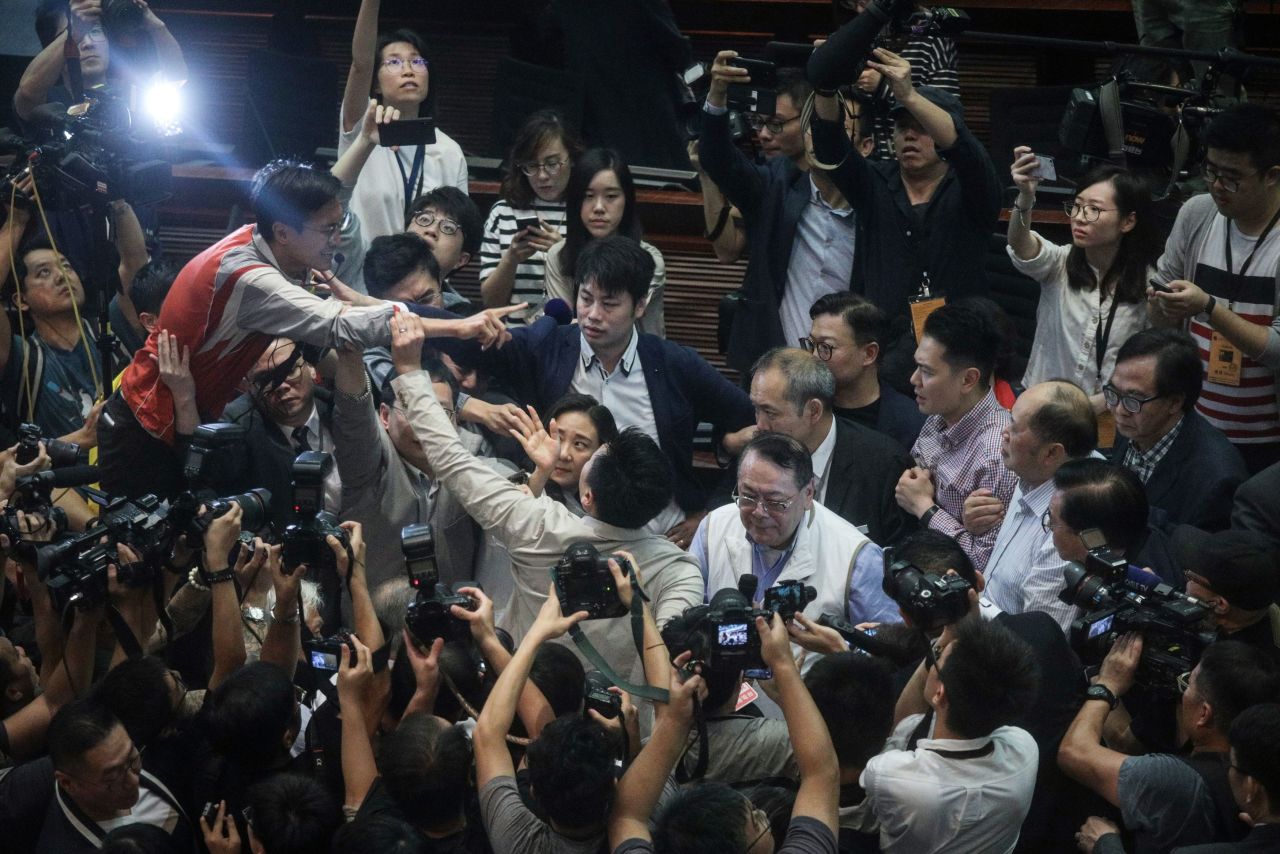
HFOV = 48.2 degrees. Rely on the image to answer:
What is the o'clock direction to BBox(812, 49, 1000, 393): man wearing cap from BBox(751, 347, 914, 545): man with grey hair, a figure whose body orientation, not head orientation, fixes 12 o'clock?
The man wearing cap is roughly at 5 o'clock from the man with grey hair.

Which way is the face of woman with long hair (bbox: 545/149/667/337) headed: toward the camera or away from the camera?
toward the camera

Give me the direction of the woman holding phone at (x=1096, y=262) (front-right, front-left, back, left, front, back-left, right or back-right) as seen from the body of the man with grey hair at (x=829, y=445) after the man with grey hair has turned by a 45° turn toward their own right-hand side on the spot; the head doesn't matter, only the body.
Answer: back-right

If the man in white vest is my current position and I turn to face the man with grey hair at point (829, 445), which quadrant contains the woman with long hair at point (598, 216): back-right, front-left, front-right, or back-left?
front-left

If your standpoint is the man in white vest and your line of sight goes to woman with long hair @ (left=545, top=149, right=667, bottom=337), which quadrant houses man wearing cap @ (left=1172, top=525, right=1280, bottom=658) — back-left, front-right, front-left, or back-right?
back-right

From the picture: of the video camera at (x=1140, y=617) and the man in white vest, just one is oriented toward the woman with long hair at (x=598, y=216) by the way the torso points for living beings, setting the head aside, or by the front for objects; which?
the video camera

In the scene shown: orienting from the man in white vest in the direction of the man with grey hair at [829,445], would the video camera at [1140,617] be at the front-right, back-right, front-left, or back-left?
back-right

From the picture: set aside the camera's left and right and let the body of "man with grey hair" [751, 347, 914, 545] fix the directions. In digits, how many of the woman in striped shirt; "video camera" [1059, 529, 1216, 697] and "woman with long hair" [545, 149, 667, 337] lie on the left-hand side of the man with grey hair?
1

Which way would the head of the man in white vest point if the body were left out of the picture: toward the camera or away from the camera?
toward the camera

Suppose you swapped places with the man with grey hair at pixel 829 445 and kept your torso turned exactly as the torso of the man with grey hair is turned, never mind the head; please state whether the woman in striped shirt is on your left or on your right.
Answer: on your right

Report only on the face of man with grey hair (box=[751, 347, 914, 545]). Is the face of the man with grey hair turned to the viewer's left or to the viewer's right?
to the viewer's left

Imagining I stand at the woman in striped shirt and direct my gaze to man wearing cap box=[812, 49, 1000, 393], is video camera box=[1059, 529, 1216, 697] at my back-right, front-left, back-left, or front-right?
front-right

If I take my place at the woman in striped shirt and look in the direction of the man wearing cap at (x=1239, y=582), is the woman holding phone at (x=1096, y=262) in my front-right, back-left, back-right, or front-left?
front-left

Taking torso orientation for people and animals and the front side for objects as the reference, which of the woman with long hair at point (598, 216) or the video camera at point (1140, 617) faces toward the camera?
the woman with long hair

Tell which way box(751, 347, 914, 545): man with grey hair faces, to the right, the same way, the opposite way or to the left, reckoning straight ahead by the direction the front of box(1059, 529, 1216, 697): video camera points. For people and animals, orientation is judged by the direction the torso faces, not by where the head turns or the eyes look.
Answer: to the left

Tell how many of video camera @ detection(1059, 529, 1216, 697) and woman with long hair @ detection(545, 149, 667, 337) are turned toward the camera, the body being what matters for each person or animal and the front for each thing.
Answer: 1

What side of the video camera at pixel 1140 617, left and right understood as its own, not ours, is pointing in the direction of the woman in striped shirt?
front

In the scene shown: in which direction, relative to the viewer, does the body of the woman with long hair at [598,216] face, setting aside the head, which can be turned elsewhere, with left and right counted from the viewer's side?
facing the viewer

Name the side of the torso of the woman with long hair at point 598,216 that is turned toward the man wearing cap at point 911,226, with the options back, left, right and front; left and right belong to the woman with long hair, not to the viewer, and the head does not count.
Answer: left
